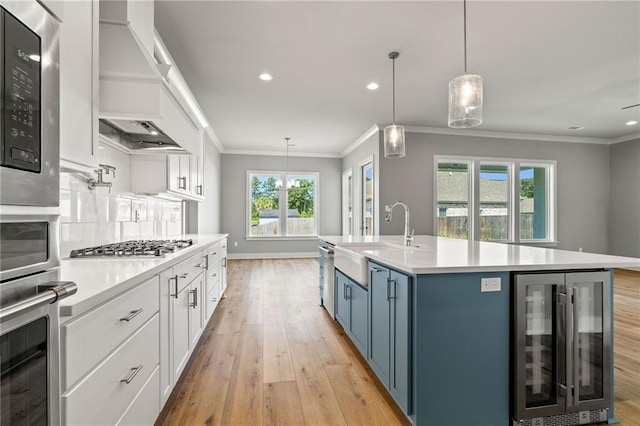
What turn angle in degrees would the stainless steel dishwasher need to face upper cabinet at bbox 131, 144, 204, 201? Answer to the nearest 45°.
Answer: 0° — it already faces it

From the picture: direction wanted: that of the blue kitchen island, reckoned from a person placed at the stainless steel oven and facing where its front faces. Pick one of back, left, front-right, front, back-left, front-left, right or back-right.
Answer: front-left

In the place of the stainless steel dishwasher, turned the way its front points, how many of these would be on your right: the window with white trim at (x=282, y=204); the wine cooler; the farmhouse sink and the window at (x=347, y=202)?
2

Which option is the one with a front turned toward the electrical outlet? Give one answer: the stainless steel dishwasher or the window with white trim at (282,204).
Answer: the window with white trim

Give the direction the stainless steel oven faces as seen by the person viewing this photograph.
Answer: facing the viewer and to the right of the viewer

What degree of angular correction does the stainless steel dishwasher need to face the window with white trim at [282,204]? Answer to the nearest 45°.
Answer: approximately 90° to its right

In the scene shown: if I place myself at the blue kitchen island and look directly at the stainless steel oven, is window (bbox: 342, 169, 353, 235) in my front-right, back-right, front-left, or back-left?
back-right

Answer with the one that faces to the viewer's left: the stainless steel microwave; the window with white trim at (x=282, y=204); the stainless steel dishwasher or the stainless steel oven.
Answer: the stainless steel dishwasher

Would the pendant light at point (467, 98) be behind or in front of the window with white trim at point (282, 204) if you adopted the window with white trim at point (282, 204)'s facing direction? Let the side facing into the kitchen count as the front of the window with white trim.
in front

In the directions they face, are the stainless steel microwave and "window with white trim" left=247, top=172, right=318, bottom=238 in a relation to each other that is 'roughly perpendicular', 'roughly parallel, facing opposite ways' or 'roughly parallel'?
roughly perpendicular

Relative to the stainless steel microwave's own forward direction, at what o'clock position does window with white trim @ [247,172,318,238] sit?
The window with white trim is roughly at 9 o'clock from the stainless steel microwave.

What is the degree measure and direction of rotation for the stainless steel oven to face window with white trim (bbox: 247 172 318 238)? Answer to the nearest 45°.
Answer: approximately 90° to its left

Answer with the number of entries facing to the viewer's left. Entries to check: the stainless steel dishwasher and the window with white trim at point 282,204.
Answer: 1

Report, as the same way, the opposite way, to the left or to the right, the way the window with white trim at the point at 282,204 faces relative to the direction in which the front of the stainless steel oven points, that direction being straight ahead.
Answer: to the right

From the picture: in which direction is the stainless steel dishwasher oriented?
to the viewer's left

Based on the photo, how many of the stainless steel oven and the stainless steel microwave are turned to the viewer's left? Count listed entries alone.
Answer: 0
